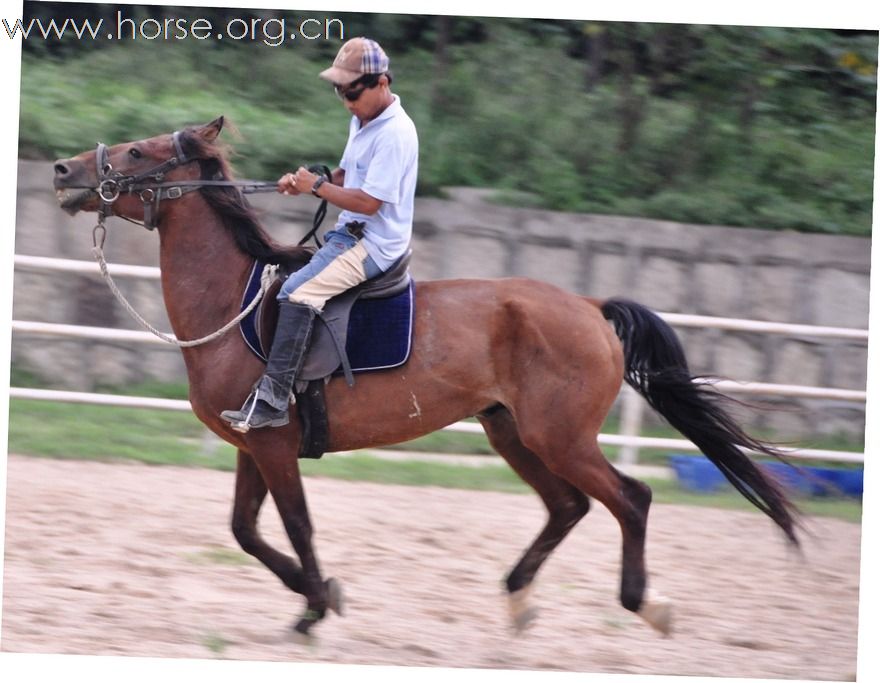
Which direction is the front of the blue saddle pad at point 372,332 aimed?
to the viewer's left

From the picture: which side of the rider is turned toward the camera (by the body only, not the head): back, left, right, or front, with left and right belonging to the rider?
left

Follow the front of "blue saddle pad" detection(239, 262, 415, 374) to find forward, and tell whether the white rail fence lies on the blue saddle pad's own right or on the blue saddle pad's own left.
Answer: on the blue saddle pad's own right

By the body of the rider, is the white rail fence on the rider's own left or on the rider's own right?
on the rider's own right

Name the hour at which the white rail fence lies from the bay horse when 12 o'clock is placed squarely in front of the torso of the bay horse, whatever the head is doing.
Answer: The white rail fence is roughly at 4 o'clock from the bay horse.

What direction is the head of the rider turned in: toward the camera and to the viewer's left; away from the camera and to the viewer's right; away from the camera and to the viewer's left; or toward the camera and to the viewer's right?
toward the camera and to the viewer's left

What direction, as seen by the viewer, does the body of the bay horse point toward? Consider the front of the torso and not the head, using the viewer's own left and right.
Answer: facing to the left of the viewer
